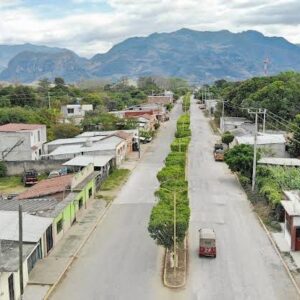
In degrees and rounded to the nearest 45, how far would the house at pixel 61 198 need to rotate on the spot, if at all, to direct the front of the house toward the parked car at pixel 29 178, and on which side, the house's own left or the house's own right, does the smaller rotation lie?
approximately 135° to the house's own left

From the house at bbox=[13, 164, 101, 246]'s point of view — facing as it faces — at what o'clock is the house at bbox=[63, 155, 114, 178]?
the house at bbox=[63, 155, 114, 178] is roughly at 8 o'clock from the house at bbox=[13, 164, 101, 246].

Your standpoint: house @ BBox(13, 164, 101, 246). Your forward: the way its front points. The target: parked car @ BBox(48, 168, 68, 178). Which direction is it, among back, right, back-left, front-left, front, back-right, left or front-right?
back-left

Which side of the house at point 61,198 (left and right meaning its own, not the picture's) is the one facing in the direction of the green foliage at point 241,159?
front

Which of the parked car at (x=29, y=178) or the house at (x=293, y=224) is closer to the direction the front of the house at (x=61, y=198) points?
the house

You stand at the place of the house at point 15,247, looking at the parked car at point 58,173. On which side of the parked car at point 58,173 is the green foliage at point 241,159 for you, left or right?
right

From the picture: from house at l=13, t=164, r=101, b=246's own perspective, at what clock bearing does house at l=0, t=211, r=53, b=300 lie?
house at l=0, t=211, r=53, b=300 is roughly at 2 o'clock from house at l=13, t=164, r=101, b=246.

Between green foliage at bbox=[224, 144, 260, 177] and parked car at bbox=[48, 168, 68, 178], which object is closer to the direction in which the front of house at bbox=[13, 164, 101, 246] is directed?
the green foliage

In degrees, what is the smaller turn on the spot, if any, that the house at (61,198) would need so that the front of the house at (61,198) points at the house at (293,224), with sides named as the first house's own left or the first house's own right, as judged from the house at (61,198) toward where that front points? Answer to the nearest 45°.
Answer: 0° — it already faces it

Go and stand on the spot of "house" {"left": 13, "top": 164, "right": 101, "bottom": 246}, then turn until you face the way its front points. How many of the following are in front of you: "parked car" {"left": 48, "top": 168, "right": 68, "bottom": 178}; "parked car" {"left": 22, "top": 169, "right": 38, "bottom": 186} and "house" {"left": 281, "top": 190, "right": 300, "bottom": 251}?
1
